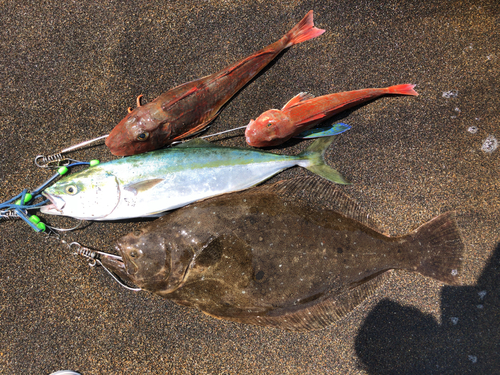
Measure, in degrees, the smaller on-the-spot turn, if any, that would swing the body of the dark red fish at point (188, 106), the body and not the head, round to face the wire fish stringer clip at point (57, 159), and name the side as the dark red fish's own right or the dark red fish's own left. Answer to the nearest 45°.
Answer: approximately 45° to the dark red fish's own right

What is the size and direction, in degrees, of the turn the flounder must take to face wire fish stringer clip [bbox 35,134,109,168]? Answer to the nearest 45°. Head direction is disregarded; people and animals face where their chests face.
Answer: approximately 45° to its right

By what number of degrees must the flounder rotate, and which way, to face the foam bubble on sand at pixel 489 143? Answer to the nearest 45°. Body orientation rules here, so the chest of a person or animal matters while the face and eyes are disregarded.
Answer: approximately 180°

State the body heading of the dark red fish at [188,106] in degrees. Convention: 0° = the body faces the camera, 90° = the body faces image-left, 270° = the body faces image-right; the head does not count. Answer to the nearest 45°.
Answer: approximately 45°

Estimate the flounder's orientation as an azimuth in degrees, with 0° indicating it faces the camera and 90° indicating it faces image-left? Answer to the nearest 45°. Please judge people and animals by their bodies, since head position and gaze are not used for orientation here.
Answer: approximately 90°

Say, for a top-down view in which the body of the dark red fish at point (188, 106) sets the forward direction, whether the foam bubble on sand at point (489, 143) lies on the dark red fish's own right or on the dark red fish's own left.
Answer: on the dark red fish's own left
